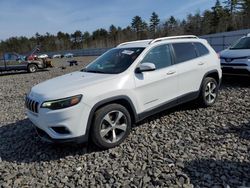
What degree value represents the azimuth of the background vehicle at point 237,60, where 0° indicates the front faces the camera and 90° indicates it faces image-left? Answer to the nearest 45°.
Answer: approximately 45°

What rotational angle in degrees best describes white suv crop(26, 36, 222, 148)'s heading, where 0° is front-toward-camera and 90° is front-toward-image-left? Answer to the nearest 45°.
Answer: approximately 45°

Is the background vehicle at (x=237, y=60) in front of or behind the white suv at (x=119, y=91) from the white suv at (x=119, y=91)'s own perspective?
behind

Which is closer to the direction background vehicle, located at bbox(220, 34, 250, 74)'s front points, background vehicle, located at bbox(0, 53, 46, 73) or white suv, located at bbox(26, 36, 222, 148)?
the white suv

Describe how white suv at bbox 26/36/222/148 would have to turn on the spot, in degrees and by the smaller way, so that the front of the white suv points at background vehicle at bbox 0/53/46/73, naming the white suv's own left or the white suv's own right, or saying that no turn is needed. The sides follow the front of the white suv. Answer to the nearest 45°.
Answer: approximately 90° to the white suv's own right

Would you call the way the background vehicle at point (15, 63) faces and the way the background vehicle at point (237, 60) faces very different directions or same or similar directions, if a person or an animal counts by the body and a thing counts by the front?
very different directions
